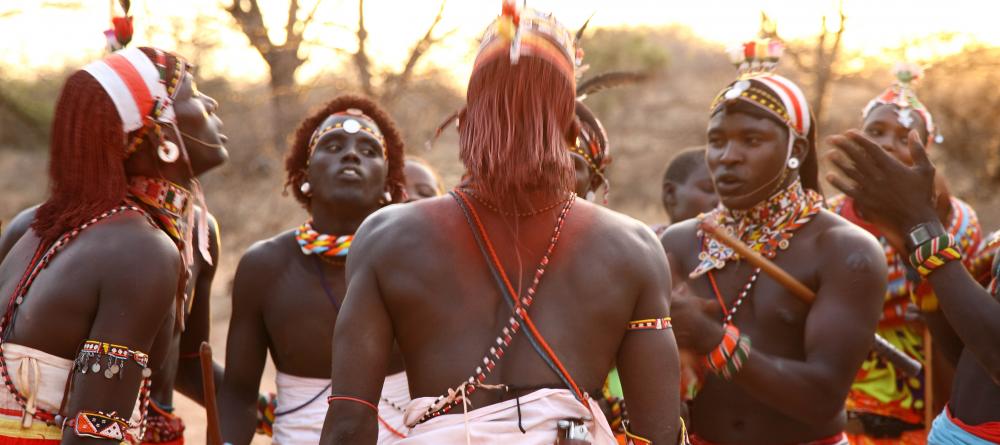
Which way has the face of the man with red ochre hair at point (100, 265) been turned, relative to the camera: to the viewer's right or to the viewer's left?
to the viewer's right

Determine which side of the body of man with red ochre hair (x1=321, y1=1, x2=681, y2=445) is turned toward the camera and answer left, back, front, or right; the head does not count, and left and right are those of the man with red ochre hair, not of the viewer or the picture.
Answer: back

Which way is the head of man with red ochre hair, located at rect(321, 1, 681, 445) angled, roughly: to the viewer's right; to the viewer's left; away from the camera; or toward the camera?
away from the camera

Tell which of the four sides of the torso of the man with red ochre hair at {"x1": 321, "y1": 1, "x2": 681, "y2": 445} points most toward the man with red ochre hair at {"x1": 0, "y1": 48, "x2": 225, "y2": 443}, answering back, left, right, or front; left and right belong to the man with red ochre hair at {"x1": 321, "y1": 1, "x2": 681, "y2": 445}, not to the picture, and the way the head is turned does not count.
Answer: left
